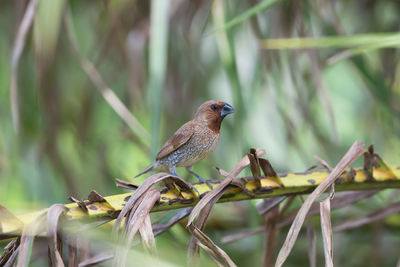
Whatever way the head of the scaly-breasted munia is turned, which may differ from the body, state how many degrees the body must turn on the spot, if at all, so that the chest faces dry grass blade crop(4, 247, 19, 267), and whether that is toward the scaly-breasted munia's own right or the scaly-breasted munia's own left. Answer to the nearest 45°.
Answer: approximately 135° to the scaly-breasted munia's own right

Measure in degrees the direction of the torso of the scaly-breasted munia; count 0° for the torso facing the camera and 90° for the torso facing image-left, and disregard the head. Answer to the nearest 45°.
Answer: approximately 270°
